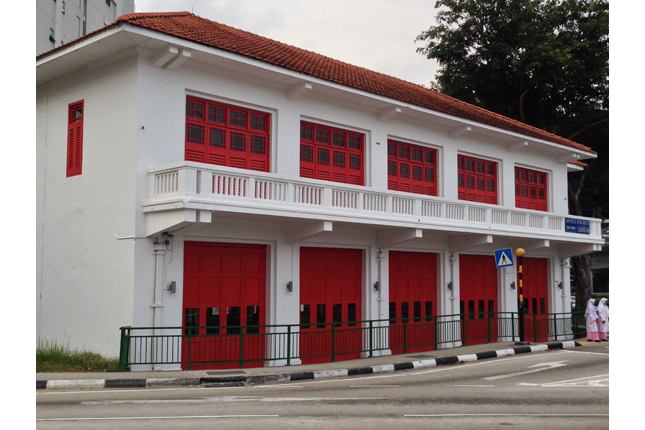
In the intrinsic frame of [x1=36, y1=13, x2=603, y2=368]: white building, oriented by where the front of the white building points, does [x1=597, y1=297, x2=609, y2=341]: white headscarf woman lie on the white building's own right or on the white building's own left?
on the white building's own left

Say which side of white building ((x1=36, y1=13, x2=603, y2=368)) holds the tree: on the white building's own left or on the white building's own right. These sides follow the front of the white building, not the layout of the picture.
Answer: on the white building's own left

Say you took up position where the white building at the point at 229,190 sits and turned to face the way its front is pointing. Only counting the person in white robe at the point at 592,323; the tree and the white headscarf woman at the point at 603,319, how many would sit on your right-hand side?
0

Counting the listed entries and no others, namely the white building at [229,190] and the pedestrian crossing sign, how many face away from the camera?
0

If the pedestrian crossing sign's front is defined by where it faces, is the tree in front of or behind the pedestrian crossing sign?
behind

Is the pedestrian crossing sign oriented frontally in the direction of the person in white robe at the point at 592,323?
no

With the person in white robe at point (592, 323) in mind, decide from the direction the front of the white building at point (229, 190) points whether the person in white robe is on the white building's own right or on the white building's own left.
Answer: on the white building's own left

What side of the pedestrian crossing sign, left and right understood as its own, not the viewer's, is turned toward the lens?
front

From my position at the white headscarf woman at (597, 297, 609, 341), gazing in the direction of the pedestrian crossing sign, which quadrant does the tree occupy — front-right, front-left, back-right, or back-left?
back-right
